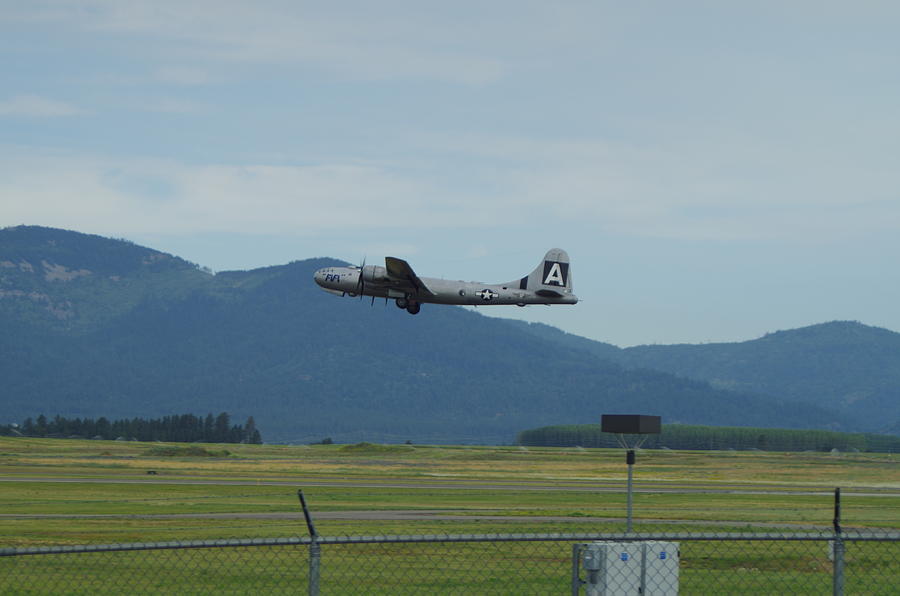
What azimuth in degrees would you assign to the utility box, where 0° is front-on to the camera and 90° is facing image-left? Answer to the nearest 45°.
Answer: approximately 0°

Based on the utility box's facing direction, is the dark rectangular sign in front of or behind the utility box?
behind
